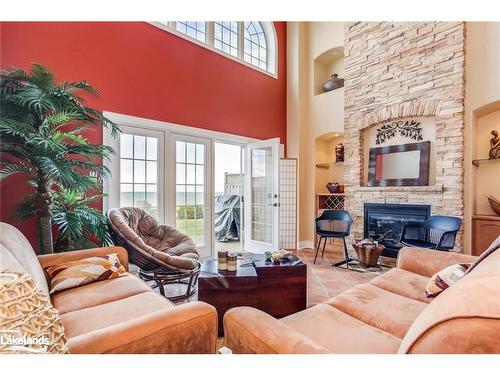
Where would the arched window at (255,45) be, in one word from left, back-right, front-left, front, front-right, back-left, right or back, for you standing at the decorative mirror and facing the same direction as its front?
front-right

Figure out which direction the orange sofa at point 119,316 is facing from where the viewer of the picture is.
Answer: facing away from the viewer and to the right of the viewer

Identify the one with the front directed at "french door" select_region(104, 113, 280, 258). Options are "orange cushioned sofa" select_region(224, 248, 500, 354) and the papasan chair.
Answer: the orange cushioned sofa

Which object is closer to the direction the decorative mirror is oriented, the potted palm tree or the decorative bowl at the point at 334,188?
the potted palm tree

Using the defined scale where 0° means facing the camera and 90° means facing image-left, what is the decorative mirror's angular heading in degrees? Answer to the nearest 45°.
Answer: approximately 45°
